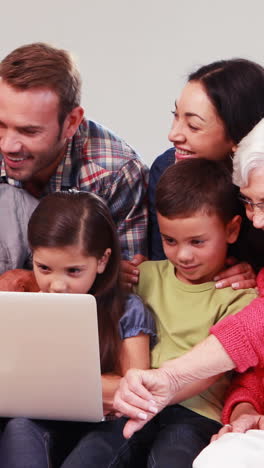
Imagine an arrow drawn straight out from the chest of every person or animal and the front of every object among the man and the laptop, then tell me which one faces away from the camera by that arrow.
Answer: the laptop

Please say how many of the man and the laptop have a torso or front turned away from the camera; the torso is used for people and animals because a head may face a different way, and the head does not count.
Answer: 1

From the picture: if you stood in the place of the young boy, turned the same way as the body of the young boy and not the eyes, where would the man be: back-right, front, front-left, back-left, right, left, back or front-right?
right

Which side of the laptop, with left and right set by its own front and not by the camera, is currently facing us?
back

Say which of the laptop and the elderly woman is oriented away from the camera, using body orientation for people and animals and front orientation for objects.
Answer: the laptop

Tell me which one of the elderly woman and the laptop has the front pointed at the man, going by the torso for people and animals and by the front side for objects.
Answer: the laptop

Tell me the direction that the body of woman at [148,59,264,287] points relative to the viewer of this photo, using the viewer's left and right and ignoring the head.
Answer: facing the viewer and to the left of the viewer

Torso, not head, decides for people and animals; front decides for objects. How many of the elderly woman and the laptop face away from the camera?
1

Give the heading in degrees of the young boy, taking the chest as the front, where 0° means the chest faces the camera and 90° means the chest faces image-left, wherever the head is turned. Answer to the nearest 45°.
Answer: approximately 45°

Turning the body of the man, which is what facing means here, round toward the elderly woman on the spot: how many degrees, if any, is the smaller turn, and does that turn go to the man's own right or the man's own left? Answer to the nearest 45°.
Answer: approximately 45° to the man's own left
